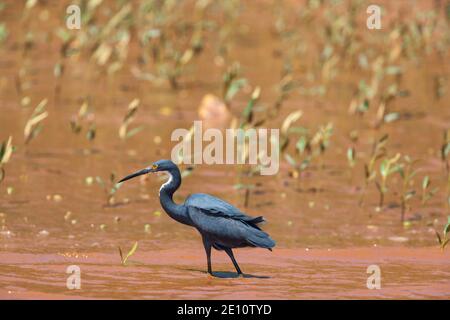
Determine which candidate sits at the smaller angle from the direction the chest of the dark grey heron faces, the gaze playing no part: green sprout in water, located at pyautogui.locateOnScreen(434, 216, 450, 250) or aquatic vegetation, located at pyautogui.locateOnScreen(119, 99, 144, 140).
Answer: the aquatic vegetation

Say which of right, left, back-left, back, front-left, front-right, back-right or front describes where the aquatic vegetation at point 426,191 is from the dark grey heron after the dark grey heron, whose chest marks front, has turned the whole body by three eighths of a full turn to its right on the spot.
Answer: front

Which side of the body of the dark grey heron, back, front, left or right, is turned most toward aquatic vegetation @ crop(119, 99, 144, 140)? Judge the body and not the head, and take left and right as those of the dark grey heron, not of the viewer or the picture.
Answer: right

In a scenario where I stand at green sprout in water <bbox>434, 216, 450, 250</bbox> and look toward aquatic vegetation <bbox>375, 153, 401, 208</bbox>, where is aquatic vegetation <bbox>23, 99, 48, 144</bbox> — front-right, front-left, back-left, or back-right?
front-left

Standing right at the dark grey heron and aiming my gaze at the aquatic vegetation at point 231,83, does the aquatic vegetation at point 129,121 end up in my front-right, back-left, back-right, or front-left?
front-left

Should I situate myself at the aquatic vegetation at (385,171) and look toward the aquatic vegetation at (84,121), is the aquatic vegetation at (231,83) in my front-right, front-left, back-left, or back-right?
front-right

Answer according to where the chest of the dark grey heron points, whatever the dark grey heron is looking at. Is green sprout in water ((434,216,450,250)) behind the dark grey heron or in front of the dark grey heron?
behind

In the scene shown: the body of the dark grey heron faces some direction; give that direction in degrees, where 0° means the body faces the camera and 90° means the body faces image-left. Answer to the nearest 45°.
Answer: approximately 90°

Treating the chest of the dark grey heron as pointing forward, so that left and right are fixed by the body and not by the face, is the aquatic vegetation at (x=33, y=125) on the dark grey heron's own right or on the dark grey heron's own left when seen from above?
on the dark grey heron's own right

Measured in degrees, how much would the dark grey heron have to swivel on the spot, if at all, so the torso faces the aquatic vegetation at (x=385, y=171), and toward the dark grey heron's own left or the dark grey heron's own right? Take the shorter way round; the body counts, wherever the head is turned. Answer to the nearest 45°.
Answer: approximately 135° to the dark grey heron's own right

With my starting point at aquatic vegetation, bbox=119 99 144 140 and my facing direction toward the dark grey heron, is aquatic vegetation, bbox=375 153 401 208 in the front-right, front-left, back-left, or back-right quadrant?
front-left

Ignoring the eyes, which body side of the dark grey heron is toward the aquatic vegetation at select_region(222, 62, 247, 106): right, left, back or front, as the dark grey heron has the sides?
right
